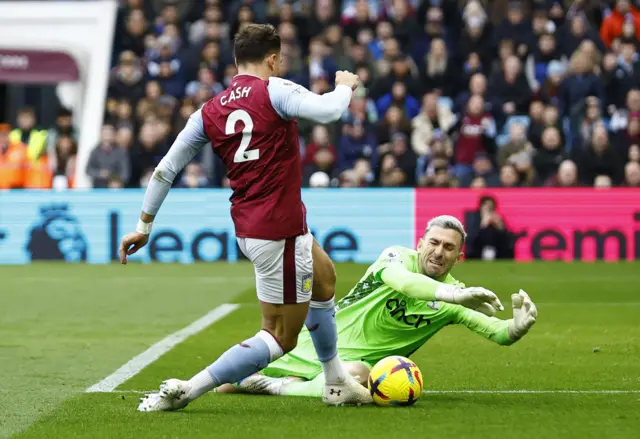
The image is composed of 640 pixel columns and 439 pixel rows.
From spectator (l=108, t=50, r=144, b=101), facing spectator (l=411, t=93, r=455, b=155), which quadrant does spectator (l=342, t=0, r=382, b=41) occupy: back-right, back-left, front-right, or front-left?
front-left

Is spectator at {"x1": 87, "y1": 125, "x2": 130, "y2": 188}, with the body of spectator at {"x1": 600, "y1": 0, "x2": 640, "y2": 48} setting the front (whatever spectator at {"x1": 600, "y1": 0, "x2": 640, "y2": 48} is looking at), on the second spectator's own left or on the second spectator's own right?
on the second spectator's own right

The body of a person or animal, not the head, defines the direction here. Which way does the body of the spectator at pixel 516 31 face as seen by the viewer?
toward the camera

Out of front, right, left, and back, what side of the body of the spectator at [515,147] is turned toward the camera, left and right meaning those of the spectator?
front

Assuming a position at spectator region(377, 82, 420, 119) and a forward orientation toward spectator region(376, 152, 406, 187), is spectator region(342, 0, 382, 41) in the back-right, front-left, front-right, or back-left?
back-right

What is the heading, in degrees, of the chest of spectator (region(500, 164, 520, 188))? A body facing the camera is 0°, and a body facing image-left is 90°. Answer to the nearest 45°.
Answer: approximately 0°

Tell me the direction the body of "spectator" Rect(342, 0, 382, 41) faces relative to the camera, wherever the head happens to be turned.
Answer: toward the camera

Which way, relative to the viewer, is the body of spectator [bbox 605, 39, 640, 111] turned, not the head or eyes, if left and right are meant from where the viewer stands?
facing the viewer

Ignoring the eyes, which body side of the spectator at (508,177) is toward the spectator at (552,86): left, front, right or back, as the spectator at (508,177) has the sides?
back

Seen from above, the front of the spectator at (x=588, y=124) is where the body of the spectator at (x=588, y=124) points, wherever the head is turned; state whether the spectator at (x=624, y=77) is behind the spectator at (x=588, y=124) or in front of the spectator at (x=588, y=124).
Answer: behind

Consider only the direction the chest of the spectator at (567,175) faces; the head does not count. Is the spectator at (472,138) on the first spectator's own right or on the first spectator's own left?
on the first spectator's own right
